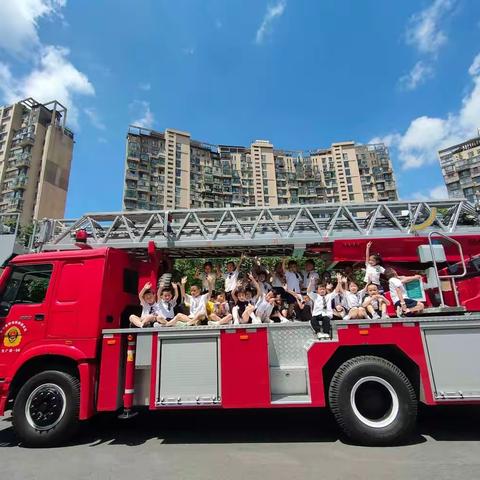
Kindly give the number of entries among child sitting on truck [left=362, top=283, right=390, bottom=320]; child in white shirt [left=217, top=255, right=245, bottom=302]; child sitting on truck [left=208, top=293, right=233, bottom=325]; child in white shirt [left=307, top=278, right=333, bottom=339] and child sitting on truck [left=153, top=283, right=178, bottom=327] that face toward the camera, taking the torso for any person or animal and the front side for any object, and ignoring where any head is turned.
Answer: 5

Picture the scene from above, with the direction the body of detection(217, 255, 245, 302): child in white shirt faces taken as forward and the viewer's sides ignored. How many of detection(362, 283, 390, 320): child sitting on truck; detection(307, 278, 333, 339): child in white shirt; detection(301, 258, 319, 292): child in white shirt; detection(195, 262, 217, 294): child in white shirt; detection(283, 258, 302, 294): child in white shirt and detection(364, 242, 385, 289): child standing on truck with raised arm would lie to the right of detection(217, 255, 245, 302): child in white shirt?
1

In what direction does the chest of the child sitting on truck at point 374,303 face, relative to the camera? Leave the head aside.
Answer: toward the camera

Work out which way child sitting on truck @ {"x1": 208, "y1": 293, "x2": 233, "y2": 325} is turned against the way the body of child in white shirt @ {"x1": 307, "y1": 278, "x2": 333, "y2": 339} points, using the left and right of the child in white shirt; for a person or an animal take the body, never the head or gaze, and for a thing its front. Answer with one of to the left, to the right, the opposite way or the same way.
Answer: the same way

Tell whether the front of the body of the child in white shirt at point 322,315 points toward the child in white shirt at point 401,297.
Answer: no

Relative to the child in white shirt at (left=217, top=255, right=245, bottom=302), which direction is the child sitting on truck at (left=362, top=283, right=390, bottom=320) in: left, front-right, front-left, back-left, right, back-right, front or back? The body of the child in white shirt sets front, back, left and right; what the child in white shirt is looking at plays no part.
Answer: front-left

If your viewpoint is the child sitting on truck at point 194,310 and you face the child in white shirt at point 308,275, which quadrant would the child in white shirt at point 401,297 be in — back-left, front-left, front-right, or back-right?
front-right

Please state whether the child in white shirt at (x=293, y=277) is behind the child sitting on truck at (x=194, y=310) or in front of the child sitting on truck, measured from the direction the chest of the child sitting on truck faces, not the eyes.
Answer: behind

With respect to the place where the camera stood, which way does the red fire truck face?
facing to the left of the viewer

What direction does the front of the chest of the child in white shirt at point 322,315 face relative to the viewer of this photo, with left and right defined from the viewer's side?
facing the viewer

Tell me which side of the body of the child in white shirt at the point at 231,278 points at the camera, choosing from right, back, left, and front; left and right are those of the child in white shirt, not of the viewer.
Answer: front

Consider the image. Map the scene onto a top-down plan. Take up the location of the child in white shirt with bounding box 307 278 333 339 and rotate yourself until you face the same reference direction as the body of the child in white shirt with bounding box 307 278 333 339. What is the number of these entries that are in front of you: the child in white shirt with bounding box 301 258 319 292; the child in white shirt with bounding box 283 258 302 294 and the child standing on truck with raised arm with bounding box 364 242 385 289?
0

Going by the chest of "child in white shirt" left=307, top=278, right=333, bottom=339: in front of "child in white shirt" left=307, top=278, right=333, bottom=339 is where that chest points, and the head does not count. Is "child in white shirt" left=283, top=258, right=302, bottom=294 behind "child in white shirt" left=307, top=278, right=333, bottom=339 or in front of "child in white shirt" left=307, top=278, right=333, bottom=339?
behind

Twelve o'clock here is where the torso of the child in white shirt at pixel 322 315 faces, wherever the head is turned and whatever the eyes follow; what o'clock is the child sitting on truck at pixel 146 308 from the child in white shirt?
The child sitting on truck is roughly at 3 o'clock from the child in white shirt.

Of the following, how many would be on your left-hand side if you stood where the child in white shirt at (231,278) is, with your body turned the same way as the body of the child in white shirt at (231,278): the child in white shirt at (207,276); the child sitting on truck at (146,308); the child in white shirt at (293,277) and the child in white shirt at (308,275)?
2

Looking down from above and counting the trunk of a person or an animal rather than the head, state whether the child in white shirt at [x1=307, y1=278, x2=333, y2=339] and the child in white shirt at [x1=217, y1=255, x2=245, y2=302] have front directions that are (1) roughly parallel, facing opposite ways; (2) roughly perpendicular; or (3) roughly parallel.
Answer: roughly parallel

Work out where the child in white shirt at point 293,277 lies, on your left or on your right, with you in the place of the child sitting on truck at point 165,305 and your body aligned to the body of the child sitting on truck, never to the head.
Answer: on your left

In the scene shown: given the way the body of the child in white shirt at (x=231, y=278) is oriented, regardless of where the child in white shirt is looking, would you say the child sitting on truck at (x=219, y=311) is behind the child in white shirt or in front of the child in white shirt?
in front

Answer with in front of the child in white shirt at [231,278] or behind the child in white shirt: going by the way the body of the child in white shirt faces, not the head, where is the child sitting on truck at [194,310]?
in front

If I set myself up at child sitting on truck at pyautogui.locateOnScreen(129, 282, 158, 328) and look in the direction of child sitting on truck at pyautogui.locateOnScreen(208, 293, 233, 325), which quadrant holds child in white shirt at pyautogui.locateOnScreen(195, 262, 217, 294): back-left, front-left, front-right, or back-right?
front-left
